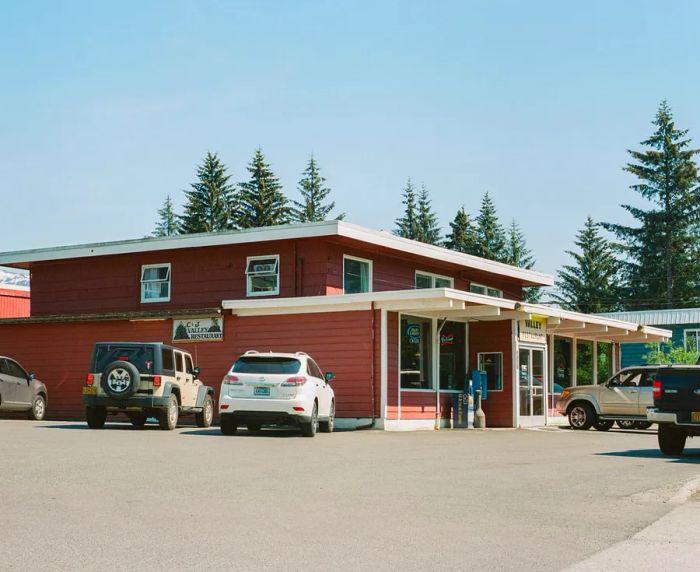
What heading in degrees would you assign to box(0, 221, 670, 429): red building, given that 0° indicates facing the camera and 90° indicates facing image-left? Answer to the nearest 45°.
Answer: approximately 315°

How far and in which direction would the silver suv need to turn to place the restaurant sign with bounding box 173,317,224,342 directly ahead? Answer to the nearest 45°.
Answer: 0° — it already faces it

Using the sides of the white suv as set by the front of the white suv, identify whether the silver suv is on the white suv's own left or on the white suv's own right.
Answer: on the white suv's own right

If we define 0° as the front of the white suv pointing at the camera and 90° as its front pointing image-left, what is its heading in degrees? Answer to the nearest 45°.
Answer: approximately 180°

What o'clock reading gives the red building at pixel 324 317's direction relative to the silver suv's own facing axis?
The red building is roughly at 12 o'clock from the silver suv.

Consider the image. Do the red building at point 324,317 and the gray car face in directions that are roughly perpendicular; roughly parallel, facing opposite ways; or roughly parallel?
roughly perpendicular

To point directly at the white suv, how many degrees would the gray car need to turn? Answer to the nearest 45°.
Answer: approximately 90° to its right

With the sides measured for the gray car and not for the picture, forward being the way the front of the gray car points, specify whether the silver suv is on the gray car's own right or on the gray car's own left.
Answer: on the gray car's own right

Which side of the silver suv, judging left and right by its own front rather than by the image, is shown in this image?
left

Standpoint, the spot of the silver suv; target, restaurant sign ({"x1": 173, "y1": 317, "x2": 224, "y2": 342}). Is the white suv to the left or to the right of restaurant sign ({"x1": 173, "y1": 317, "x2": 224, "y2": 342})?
left
